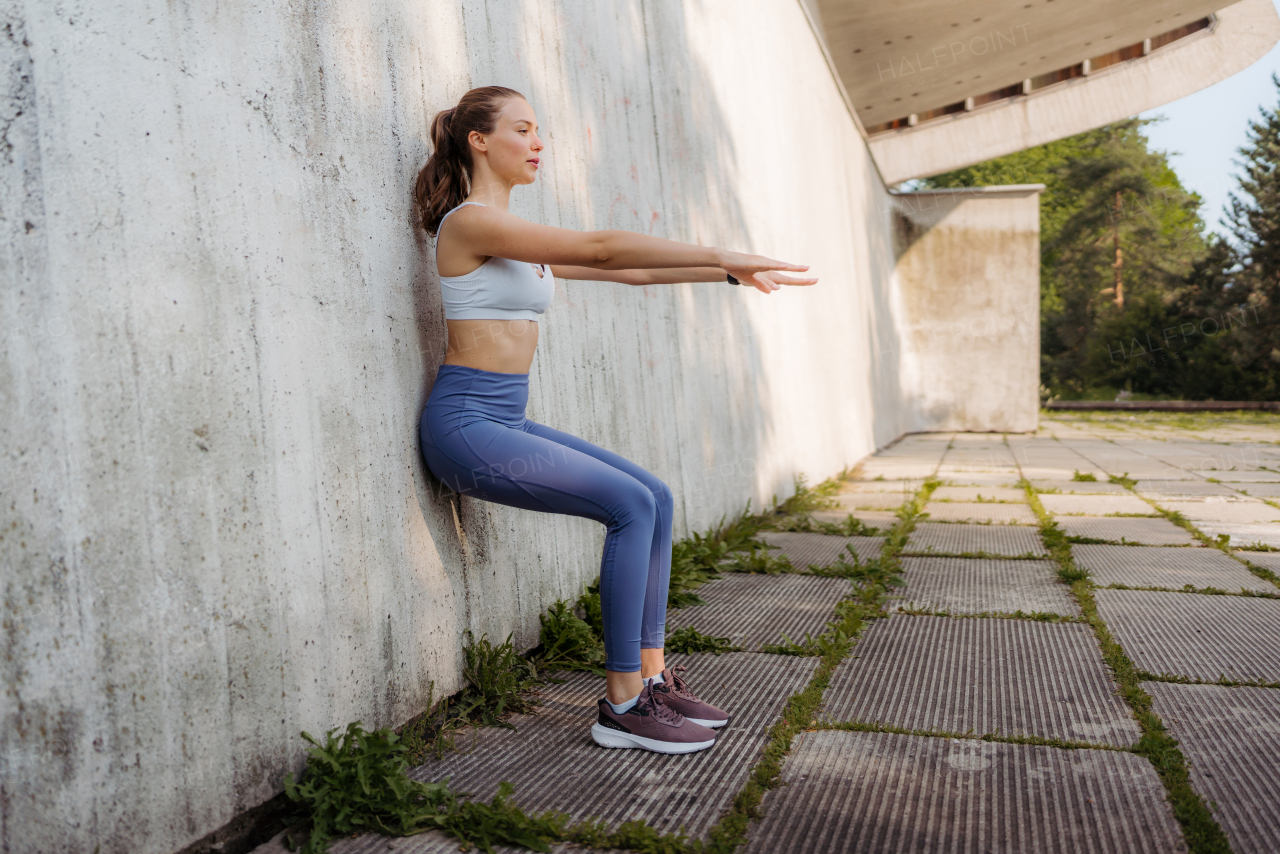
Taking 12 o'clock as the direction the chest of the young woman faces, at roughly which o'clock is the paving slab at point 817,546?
The paving slab is roughly at 10 o'clock from the young woman.

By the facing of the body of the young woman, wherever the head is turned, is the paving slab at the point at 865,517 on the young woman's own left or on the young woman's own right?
on the young woman's own left

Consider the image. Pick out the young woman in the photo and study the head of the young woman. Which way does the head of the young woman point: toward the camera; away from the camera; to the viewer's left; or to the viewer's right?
to the viewer's right

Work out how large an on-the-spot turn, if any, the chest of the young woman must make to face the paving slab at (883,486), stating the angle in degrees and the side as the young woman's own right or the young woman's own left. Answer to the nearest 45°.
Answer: approximately 45° to the young woman's own left

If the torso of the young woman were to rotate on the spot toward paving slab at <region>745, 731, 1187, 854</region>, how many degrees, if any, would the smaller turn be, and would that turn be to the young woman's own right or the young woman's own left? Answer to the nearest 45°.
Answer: approximately 45° to the young woman's own right

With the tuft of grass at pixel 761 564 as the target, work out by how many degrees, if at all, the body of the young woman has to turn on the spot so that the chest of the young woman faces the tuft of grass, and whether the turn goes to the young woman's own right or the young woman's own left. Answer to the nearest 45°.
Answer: approximately 45° to the young woman's own left

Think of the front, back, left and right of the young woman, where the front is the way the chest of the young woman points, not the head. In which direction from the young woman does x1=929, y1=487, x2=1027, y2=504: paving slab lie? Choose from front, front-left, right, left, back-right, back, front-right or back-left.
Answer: front-left

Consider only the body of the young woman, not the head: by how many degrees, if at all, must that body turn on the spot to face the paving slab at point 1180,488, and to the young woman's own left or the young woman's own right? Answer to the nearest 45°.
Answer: approximately 45° to the young woman's own left

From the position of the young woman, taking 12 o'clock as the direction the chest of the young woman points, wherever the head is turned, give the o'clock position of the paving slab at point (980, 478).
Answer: The paving slab is roughly at 10 o'clock from the young woman.

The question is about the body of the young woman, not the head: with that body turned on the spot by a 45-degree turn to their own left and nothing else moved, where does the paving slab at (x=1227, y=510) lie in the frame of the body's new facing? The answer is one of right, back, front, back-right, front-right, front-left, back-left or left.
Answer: front

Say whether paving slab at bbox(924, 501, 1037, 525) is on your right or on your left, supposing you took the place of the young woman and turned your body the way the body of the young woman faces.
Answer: on your left

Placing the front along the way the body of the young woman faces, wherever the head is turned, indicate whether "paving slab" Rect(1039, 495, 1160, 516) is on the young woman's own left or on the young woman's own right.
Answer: on the young woman's own left

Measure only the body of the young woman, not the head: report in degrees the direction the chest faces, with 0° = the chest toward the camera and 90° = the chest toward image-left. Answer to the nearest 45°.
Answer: approximately 270°
